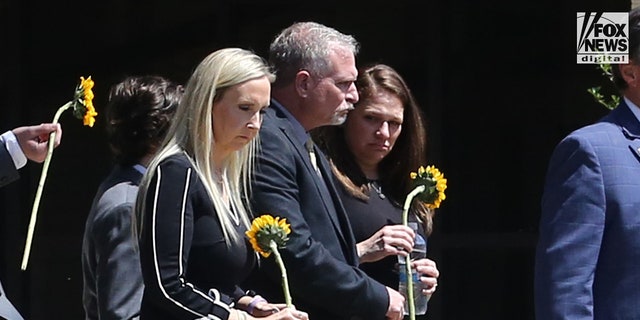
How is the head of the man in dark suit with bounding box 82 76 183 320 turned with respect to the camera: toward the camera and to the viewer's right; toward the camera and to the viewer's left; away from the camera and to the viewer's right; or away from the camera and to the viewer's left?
away from the camera and to the viewer's right

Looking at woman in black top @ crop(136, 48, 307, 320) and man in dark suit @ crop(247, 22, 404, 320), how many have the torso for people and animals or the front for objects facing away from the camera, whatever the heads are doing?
0

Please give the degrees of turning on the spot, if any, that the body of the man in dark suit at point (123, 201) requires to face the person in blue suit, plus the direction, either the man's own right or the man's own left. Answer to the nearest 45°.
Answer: approximately 90° to the man's own right
